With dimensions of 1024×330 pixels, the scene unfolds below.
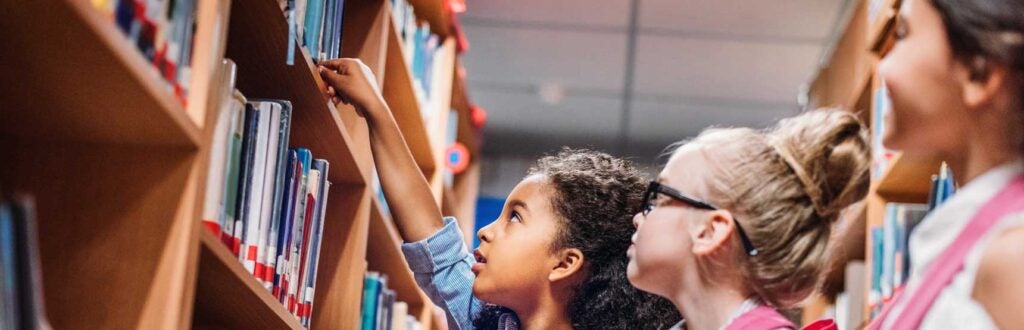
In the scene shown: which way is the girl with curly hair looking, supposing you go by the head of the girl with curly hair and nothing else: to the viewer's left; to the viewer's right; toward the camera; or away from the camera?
to the viewer's left

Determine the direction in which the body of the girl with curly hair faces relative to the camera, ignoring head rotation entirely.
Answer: to the viewer's left

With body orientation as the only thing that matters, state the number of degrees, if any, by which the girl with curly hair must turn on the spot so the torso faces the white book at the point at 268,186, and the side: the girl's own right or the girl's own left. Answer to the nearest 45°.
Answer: approximately 45° to the girl's own left

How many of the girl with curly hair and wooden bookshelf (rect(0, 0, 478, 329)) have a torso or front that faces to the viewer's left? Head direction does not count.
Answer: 1

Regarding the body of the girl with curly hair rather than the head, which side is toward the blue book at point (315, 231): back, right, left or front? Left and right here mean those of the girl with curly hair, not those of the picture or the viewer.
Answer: front

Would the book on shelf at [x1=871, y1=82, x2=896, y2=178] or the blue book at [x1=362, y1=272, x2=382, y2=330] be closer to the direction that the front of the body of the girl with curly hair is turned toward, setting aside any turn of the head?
the blue book

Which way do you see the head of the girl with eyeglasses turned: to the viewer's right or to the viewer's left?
to the viewer's left

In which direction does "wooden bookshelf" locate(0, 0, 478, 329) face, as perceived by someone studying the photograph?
facing the viewer and to the right of the viewer

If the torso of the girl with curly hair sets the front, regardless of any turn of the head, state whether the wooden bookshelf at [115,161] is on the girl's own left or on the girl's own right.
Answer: on the girl's own left

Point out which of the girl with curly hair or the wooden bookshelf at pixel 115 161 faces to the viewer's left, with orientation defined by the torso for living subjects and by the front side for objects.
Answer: the girl with curly hair

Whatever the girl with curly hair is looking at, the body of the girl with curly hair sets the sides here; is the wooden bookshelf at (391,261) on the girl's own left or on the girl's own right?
on the girl's own right
